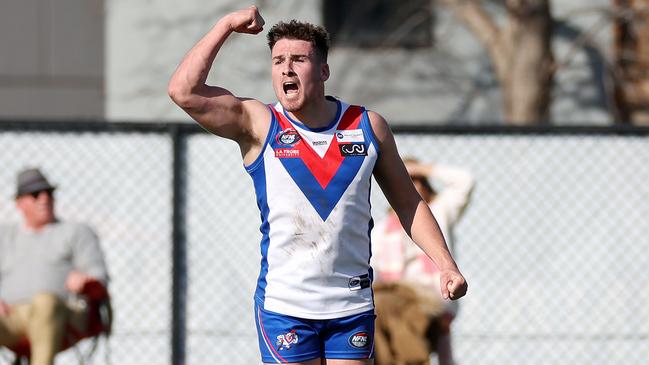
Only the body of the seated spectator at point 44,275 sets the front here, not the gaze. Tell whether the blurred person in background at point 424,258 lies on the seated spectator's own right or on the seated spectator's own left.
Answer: on the seated spectator's own left

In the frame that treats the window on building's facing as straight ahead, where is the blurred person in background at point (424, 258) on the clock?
The blurred person in background is roughly at 12 o'clock from the window on building.

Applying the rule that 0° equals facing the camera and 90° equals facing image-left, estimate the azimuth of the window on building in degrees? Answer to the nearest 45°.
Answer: approximately 0°

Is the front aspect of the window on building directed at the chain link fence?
yes
